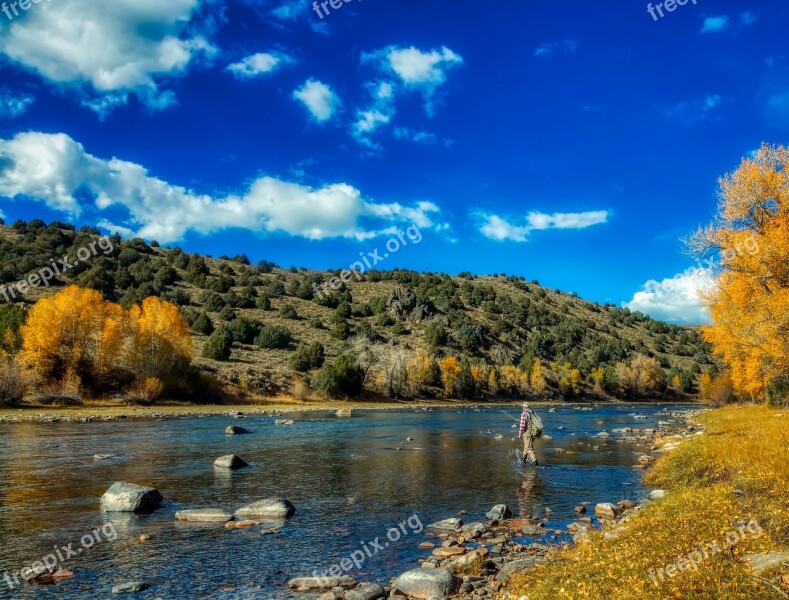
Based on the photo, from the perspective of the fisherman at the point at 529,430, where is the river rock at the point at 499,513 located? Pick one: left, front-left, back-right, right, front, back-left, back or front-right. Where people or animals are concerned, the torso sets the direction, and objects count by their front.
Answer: back-left

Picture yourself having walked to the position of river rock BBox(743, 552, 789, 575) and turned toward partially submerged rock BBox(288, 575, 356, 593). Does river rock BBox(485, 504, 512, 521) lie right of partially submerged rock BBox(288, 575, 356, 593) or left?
right

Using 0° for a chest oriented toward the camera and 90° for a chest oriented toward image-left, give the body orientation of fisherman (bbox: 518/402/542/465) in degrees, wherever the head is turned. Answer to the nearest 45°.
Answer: approximately 135°

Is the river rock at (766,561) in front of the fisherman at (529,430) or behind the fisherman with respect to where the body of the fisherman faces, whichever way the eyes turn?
behind

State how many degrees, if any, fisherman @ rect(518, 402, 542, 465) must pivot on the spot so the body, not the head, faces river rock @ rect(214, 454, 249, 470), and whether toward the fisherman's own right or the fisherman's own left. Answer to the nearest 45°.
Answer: approximately 45° to the fisherman's own left

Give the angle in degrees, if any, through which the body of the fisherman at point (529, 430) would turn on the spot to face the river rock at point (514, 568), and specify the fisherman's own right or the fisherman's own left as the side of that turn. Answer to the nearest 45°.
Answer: approximately 135° to the fisherman's own left

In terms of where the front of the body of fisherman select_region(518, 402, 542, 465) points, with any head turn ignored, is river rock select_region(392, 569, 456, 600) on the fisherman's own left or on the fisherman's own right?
on the fisherman's own left
